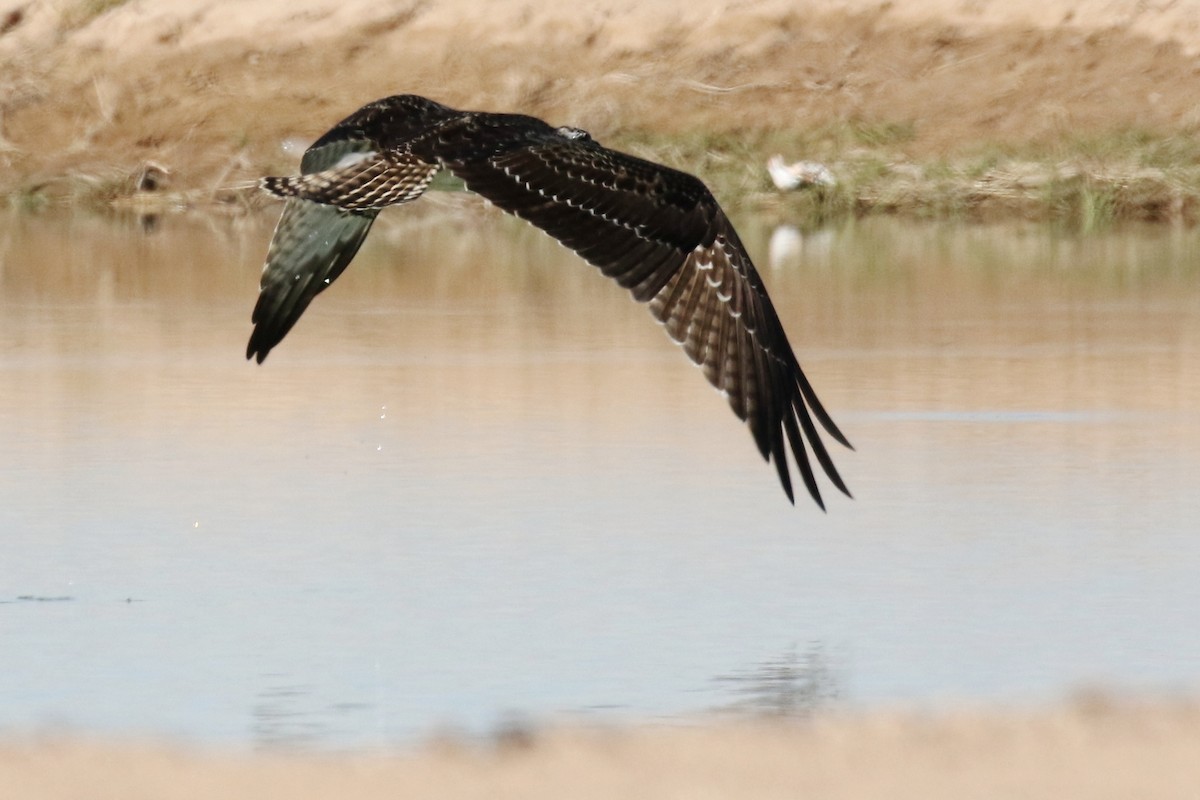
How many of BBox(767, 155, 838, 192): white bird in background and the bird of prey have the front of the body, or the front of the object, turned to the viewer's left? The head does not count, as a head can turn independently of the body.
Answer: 1

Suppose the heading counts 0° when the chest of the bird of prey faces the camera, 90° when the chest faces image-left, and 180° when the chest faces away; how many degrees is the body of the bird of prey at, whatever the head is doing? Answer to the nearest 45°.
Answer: approximately 225°

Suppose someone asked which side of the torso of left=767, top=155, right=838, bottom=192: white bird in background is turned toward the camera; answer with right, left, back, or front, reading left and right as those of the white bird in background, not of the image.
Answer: left

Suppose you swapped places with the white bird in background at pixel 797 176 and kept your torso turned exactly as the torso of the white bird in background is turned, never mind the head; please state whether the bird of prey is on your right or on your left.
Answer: on your left

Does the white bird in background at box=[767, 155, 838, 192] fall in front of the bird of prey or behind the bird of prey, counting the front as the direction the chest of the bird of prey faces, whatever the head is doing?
in front
